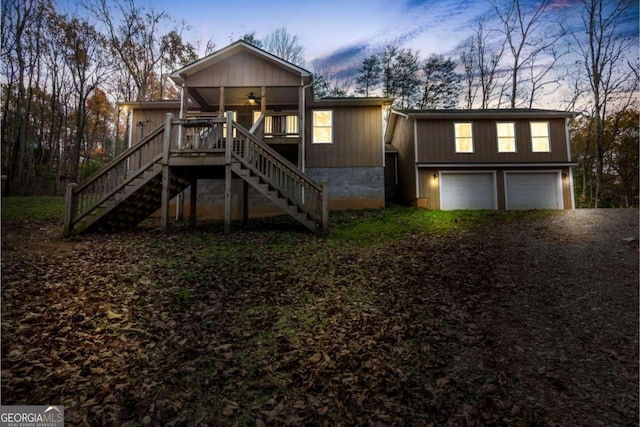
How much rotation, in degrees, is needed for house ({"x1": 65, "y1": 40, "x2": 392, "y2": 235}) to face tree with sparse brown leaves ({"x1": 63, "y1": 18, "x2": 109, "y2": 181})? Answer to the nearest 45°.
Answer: approximately 135° to its right

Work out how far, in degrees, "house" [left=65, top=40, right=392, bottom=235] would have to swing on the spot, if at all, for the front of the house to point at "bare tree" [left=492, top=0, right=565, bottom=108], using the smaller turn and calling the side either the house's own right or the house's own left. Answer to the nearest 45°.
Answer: approximately 90° to the house's own left

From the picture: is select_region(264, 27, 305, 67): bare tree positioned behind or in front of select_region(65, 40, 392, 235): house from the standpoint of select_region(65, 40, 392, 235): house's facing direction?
behind

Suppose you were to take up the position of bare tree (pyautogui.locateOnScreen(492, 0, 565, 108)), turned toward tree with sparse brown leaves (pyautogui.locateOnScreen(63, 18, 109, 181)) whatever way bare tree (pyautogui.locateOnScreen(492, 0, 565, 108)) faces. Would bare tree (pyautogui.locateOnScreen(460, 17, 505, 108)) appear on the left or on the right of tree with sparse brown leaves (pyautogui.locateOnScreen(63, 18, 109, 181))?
right

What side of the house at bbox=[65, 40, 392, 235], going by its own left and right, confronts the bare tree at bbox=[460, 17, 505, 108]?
left

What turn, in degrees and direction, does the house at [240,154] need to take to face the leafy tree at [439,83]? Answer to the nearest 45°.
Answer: approximately 135° to its left

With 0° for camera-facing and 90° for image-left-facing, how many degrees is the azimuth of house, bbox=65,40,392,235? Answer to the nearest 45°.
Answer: approximately 0°

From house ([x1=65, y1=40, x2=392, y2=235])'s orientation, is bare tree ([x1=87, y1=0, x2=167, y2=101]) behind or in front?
behind

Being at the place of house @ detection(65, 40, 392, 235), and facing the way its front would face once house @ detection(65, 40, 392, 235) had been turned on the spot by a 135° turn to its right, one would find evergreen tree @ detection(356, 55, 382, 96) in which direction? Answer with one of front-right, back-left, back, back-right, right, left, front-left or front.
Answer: right

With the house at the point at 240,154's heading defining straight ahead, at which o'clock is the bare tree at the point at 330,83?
The bare tree is roughly at 7 o'clock from the house.
